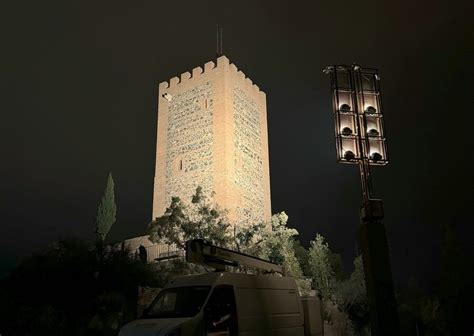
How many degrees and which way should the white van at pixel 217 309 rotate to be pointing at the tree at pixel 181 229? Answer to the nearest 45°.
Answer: approximately 135° to its right

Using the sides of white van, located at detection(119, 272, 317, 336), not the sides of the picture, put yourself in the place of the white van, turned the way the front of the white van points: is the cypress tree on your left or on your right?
on your right

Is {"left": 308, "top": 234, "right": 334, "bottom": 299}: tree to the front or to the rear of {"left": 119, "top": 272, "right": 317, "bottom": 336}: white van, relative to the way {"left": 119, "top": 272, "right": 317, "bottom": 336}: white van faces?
to the rear

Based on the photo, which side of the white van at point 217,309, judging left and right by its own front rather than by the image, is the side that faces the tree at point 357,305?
back

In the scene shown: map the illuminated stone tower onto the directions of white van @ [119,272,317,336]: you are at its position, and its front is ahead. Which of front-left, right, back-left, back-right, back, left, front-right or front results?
back-right
